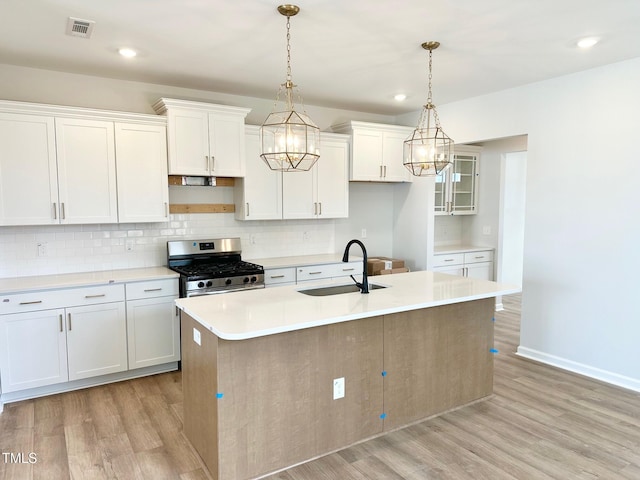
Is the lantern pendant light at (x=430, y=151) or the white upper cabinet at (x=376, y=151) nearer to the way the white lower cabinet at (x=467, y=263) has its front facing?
the lantern pendant light

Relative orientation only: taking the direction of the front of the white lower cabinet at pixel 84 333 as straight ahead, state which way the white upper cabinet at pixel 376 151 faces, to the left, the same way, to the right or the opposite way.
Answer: the same way

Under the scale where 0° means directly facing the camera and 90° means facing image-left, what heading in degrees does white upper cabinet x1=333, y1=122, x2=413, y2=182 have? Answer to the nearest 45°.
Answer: approximately 315°

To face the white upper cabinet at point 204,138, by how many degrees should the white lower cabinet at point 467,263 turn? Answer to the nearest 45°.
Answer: approximately 90° to its right

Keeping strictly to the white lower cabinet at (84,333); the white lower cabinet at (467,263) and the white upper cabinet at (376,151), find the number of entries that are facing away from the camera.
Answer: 0

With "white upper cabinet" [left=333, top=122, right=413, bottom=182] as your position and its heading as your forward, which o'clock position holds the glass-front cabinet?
The glass-front cabinet is roughly at 9 o'clock from the white upper cabinet.

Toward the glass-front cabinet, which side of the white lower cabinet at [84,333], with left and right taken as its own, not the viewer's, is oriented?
left

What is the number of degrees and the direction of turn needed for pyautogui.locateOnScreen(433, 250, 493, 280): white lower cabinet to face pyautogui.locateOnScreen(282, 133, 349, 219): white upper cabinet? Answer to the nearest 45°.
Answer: approximately 90° to its right

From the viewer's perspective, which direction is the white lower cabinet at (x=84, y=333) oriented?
toward the camera

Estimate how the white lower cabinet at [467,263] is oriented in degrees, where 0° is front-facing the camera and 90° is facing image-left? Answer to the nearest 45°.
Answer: approximately 315°

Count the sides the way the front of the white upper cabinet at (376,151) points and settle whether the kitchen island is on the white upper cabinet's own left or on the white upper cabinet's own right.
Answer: on the white upper cabinet's own right

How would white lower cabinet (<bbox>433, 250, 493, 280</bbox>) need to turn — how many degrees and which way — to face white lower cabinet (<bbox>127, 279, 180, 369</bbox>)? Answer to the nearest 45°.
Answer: approximately 90° to its right

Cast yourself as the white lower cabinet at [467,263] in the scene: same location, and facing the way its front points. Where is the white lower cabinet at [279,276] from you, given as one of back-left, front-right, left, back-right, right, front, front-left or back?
right

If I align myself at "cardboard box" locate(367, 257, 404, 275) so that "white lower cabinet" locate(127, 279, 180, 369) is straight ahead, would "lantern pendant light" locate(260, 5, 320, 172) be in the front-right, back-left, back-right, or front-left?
front-left

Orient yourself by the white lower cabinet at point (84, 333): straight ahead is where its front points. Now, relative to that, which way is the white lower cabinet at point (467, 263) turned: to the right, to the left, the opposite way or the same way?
the same way

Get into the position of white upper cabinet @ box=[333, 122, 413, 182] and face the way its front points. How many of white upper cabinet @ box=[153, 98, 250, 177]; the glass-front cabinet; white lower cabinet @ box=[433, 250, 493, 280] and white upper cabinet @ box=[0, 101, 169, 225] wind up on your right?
2

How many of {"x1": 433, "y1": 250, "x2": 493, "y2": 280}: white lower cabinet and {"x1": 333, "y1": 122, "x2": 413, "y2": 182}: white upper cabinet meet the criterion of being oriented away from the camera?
0
